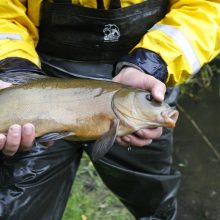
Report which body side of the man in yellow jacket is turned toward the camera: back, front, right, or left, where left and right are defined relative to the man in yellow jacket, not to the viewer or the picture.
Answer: front
